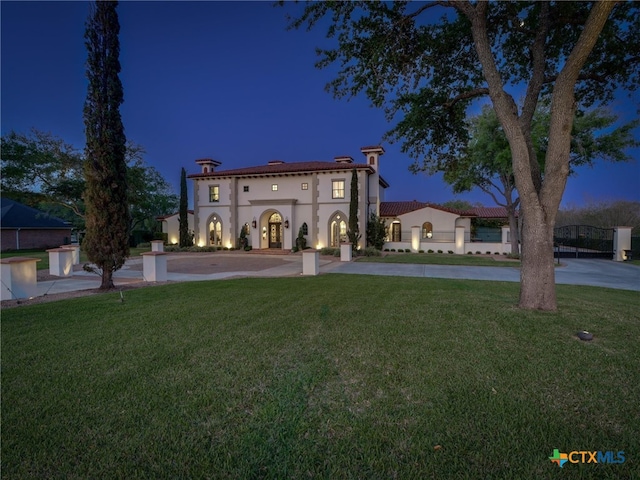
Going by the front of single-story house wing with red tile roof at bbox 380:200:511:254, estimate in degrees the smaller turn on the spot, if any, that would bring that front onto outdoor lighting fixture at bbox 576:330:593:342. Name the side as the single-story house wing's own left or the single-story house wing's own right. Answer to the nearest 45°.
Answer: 0° — it already faces it

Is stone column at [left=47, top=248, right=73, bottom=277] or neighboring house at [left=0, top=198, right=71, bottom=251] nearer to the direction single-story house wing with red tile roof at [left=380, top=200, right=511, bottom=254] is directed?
the stone column

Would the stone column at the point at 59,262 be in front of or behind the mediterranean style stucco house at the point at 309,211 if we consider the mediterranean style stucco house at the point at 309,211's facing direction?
in front

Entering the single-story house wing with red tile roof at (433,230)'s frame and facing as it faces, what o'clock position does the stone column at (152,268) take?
The stone column is roughly at 1 o'clock from the single-story house wing with red tile roof.

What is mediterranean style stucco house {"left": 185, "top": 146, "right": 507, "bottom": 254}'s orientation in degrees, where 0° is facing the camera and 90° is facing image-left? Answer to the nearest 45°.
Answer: approximately 0°

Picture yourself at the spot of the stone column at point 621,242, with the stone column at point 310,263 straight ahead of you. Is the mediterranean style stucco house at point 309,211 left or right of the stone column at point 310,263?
right

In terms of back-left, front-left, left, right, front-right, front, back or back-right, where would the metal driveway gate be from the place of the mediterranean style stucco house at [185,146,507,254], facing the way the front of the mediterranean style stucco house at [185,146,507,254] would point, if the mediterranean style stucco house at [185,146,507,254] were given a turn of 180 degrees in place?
right

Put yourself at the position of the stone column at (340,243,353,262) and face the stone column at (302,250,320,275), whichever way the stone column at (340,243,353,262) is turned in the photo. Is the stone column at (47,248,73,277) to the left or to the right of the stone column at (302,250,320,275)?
right

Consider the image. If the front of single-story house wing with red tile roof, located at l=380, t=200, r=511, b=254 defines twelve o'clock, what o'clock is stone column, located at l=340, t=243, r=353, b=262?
The stone column is roughly at 1 o'clock from the single-story house wing with red tile roof.

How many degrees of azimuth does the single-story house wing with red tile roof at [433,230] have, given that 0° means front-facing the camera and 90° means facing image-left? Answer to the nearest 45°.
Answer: approximately 0°

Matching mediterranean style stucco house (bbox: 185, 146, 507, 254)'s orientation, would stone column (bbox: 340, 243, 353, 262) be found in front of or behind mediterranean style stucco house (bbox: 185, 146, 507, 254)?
in front

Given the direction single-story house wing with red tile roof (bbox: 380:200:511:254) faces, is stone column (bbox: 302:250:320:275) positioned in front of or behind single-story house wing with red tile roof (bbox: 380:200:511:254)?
in front

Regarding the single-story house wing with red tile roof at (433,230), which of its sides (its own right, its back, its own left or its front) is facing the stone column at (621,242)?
left
